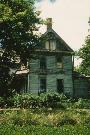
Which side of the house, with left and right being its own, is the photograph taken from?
front

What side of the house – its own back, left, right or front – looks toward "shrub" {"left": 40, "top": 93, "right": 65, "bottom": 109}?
front

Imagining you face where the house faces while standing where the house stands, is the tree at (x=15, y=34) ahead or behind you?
ahead
